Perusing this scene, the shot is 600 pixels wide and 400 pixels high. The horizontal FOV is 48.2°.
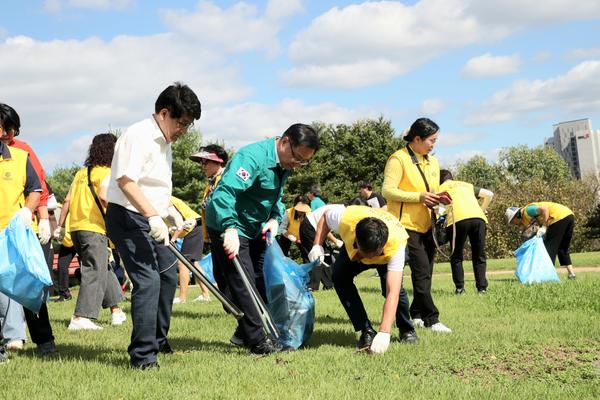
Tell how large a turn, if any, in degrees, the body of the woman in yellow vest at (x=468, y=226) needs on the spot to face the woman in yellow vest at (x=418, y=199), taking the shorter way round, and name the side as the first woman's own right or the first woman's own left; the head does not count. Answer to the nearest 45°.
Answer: approximately 135° to the first woman's own left

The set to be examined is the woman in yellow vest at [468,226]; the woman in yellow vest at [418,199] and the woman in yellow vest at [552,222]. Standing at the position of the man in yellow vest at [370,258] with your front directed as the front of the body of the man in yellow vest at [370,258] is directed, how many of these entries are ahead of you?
0

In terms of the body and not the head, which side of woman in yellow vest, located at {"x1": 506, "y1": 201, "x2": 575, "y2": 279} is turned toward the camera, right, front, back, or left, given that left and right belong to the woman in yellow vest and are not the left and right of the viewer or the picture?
left

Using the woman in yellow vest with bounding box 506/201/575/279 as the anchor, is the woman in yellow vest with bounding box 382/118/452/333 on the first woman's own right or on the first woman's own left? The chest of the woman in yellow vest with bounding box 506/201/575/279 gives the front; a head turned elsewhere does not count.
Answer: on the first woman's own left

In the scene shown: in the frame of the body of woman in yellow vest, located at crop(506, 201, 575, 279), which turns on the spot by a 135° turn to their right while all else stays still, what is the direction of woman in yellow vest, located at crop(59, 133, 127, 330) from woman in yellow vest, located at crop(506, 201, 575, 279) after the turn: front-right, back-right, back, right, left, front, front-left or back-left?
back

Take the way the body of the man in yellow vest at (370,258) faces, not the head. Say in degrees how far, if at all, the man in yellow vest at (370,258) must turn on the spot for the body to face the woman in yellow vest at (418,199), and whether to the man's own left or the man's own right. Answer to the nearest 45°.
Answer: approximately 135° to the man's own left

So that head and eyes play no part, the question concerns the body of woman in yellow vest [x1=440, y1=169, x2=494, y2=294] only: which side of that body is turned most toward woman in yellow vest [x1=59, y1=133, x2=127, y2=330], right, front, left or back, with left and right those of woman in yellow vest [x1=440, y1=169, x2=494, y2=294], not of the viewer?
left

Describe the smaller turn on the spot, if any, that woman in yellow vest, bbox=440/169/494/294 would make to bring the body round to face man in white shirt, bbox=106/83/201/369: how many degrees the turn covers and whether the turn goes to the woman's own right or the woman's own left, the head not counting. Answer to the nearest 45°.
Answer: approximately 135° to the woman's own left

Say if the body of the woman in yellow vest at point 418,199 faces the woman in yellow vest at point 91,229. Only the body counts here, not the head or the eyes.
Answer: no

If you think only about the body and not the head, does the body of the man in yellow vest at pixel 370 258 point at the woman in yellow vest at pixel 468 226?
no

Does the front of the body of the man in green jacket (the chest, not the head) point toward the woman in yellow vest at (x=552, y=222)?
no

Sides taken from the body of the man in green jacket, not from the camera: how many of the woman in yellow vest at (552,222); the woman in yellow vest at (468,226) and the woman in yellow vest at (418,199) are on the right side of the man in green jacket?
0

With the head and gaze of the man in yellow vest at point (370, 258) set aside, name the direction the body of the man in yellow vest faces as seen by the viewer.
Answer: toward the camera

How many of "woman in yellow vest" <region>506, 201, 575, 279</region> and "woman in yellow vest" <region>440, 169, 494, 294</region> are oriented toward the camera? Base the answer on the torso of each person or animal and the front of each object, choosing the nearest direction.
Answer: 0

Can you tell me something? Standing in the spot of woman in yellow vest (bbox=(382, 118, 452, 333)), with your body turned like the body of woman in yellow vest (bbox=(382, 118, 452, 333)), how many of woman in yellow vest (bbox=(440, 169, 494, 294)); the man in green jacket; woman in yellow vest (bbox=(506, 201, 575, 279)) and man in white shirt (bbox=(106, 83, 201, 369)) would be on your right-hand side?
2
